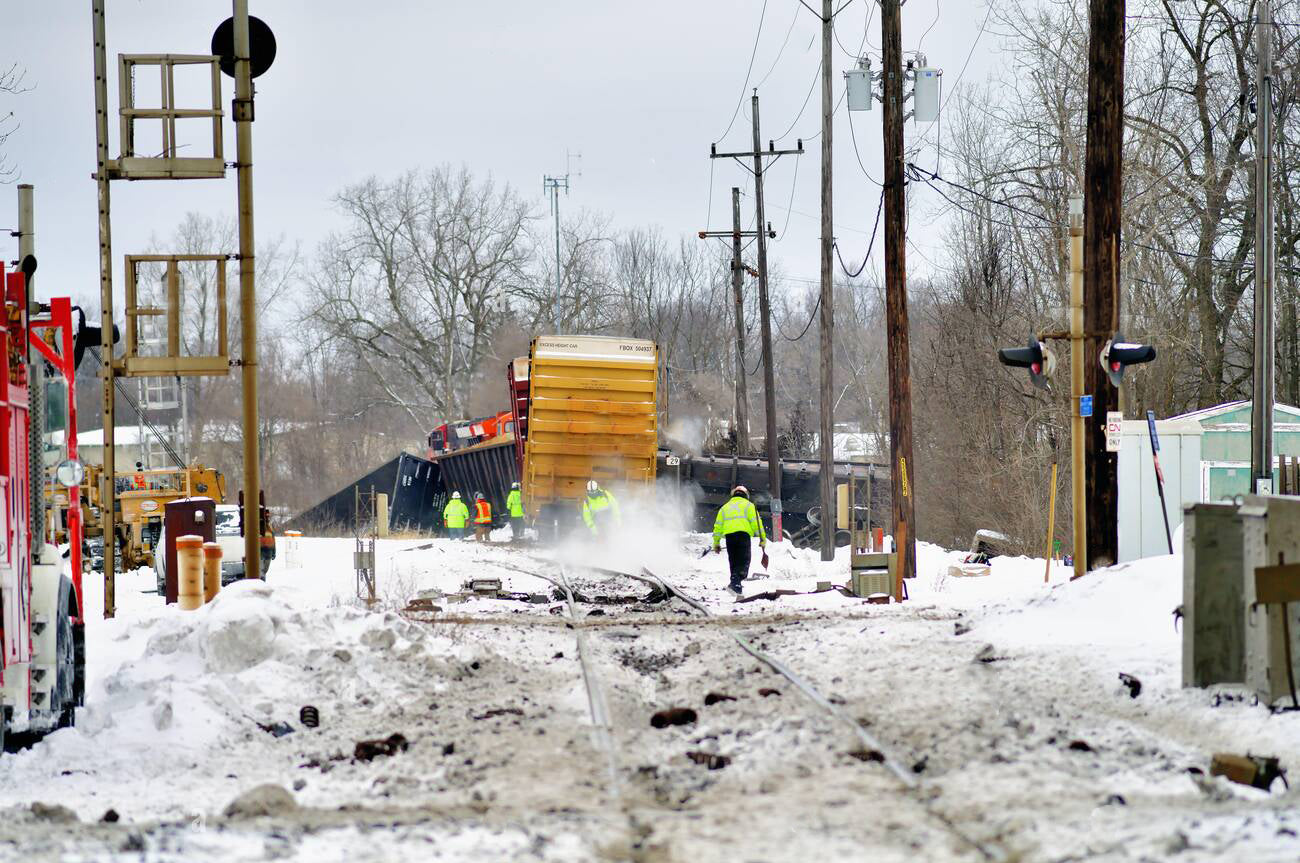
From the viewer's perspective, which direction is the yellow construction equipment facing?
to the viewer's right

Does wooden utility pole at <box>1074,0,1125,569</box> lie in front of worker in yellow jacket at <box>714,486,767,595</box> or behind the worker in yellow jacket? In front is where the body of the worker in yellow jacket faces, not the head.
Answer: behind
